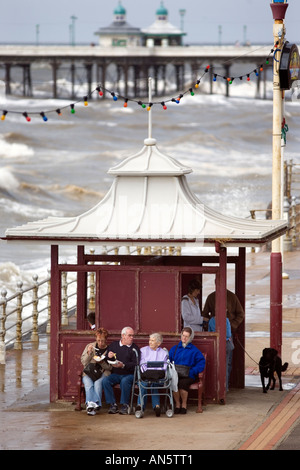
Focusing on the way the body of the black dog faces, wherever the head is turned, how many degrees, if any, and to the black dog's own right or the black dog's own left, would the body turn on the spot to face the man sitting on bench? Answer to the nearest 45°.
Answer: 0° — it already faces them

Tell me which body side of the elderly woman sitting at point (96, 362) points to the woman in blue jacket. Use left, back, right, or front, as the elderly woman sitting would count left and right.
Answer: left

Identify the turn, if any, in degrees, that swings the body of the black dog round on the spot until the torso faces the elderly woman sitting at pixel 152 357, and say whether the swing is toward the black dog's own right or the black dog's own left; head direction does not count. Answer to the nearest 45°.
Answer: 0° — it already faces them

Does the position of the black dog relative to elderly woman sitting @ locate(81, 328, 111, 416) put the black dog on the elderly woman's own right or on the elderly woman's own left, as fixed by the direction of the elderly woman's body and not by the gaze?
on the elderly woman's own left

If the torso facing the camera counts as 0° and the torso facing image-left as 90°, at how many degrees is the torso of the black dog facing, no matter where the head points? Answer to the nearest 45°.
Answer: approximately 45°

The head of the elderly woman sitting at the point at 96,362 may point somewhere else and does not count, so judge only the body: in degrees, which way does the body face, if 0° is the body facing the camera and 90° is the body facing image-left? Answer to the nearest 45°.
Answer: approximately 0°

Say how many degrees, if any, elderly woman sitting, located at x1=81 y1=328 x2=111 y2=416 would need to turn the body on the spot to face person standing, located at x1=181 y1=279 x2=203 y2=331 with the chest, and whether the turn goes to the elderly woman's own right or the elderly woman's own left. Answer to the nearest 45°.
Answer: approximately 135° to the elderly woman's own left
